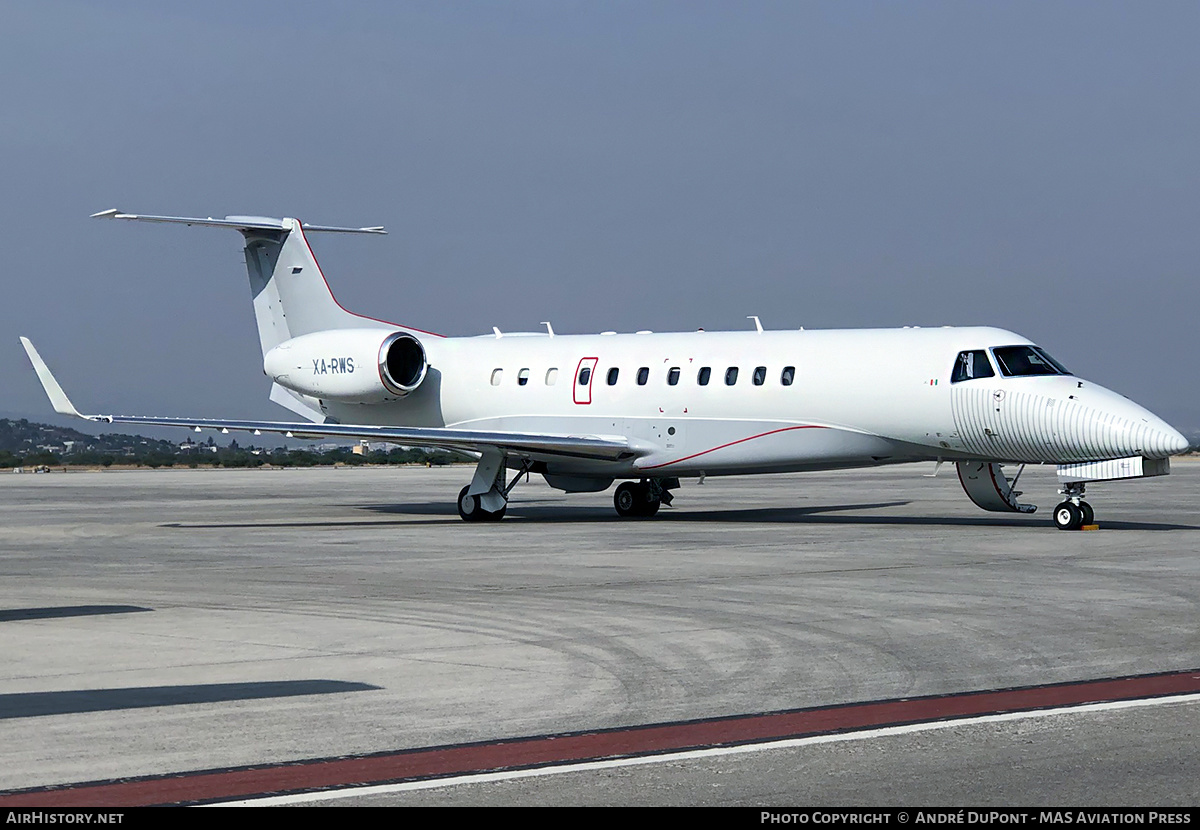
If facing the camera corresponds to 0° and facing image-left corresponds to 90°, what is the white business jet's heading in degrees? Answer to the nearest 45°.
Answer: approximately 315°
